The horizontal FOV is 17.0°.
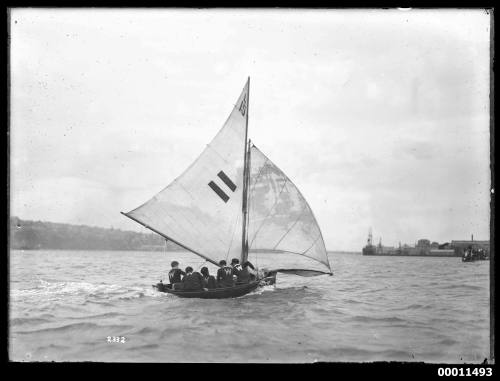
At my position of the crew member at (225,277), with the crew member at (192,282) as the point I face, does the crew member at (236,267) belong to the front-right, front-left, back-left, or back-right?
back-right

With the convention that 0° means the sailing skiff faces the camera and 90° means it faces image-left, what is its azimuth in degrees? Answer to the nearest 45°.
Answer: approximately 270°
